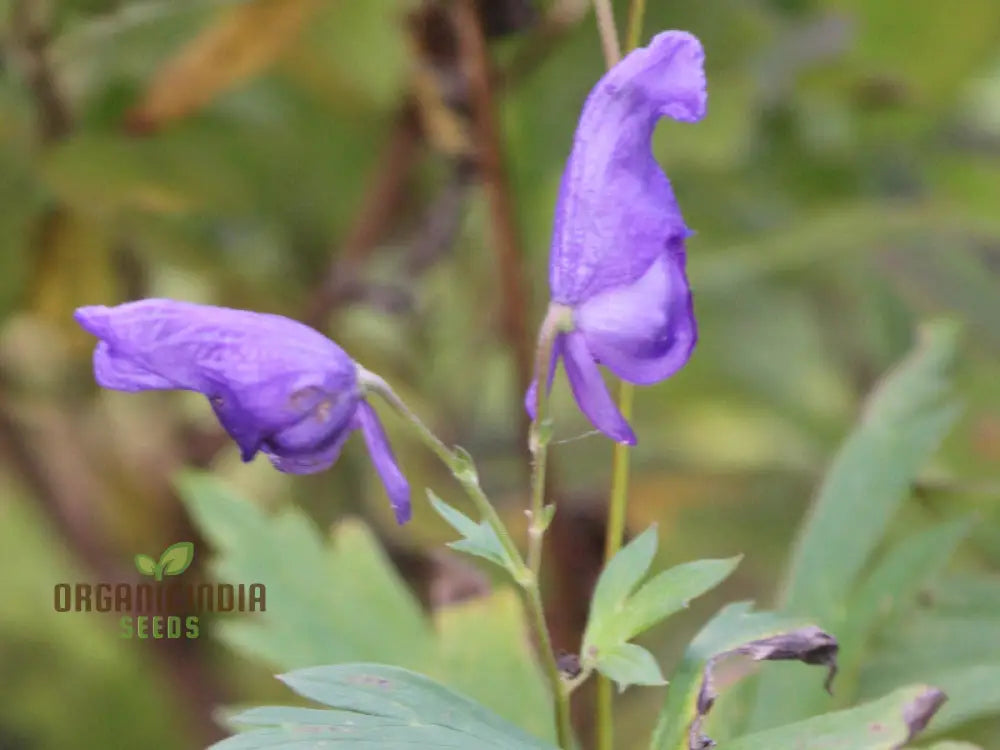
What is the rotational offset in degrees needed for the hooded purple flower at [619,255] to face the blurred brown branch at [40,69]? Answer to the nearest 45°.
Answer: approximately 135° to its left

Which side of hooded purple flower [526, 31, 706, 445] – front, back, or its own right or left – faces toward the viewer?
right
